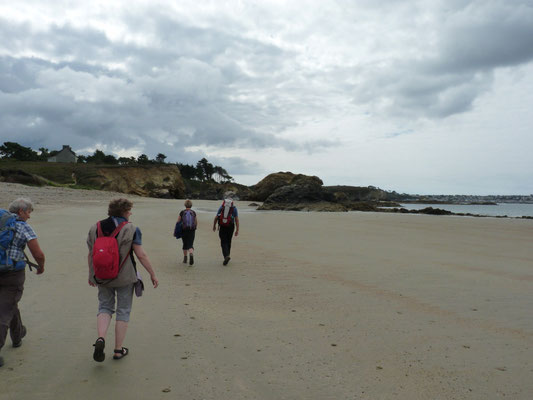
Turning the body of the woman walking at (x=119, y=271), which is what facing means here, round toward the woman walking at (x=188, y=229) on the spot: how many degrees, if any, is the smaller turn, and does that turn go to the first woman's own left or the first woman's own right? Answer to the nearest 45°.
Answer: approximately 45° to the first woman's own left

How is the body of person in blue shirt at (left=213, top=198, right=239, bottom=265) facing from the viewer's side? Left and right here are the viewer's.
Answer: facing away from the viewer

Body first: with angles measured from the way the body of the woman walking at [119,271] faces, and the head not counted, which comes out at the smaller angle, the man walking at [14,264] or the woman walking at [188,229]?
the woman walking

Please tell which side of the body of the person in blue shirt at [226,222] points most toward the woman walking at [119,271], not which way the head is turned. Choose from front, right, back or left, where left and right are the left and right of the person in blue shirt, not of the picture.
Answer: back

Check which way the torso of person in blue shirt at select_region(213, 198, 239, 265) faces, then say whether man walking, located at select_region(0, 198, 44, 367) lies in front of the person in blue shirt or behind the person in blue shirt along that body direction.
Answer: behind

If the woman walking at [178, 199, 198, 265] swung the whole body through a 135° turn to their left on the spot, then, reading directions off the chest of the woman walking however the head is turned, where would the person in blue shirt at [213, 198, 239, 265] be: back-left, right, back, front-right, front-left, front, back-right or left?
back-left

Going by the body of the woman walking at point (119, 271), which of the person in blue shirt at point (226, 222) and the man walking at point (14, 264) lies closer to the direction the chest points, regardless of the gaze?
the person in blue shirt

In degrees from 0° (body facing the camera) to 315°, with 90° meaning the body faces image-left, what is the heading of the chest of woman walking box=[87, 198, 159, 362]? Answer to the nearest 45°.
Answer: approximately 225°

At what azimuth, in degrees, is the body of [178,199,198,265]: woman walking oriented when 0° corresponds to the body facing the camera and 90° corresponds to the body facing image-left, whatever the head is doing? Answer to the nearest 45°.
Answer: approximately 180°
